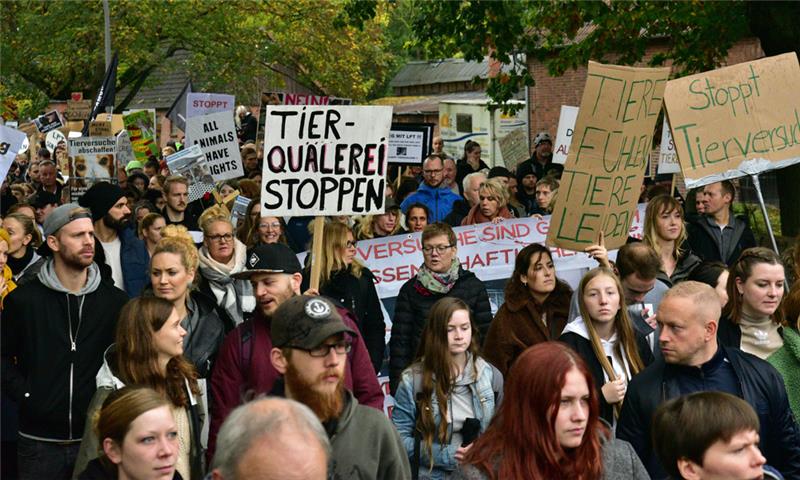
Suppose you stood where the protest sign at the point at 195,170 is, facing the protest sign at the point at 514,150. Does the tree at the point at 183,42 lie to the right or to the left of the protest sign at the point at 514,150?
left

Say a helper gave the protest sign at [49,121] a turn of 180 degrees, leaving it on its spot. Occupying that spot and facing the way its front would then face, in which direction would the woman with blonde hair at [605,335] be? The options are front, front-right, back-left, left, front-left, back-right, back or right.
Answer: back

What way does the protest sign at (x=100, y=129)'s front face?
toward the camera

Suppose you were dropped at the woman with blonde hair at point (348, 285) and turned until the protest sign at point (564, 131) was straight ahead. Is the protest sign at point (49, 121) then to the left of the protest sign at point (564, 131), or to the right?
left

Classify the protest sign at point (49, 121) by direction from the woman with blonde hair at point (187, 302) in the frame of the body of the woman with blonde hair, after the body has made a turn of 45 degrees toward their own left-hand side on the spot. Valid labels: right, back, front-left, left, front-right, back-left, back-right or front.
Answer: back

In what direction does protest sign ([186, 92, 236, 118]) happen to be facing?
toward the camera

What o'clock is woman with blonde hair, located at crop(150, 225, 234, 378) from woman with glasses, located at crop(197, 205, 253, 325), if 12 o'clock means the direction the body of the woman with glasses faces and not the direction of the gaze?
The woman with blonde hair is roughly at 2 o'clock from the woman with glasses.

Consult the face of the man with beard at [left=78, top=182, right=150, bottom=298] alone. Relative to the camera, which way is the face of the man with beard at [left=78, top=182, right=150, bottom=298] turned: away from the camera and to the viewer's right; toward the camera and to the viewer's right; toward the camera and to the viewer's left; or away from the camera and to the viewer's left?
toward the camera and to the viewer's right

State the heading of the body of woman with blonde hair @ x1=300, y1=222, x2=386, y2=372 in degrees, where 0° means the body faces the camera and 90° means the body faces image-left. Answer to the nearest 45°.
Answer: approximately 315°

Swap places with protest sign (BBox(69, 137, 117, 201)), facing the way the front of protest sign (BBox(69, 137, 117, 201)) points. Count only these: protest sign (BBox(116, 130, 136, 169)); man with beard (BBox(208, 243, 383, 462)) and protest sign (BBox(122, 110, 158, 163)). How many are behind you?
2

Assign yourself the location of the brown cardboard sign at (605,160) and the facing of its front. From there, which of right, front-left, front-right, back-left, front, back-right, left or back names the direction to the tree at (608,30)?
back

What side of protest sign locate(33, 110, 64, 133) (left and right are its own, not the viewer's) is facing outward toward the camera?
front
